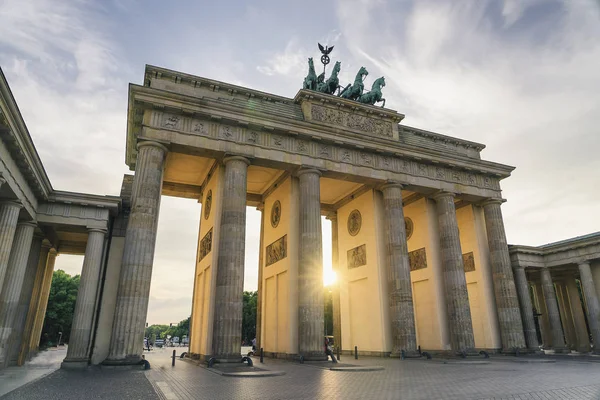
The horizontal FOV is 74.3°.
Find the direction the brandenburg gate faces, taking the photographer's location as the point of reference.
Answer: facing the viewer and to the right of the viewer
